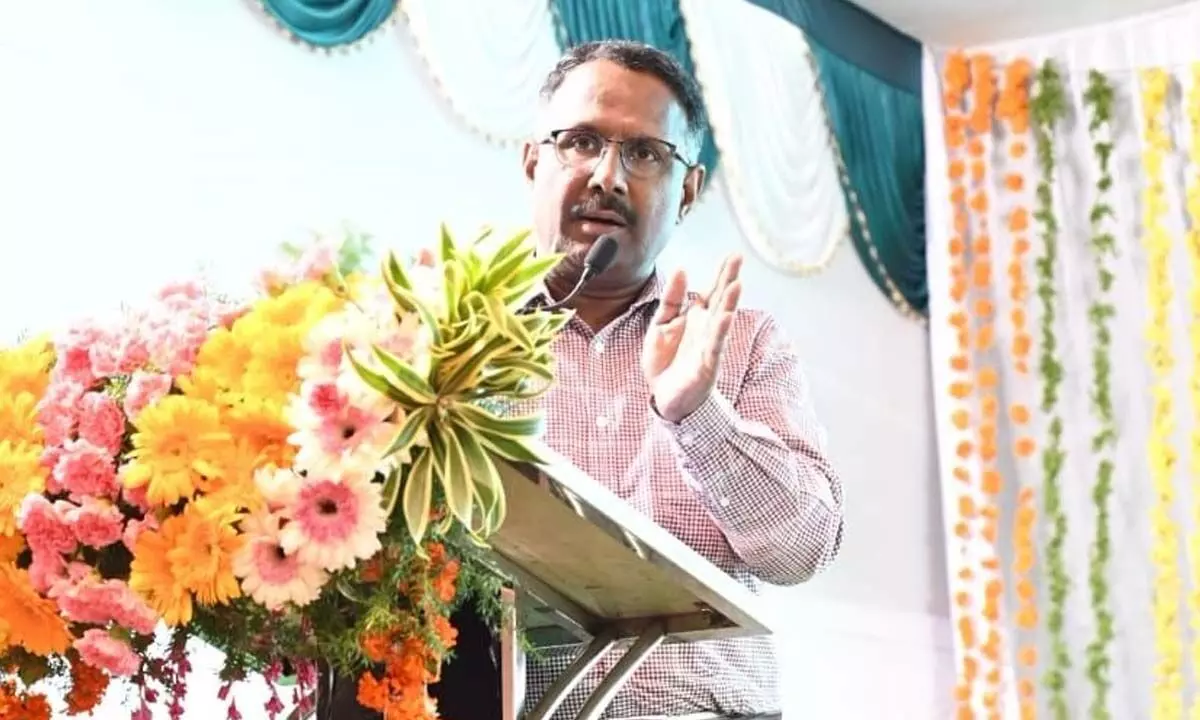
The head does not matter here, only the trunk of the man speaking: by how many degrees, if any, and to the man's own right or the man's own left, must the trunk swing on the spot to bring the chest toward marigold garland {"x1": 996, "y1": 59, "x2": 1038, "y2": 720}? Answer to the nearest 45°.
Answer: approximately 180°

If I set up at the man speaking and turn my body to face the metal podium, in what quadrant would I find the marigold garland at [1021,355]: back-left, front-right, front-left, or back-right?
back-left

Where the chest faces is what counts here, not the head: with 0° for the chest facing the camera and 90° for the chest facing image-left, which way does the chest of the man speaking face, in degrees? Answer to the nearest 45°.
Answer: approximately 45°
